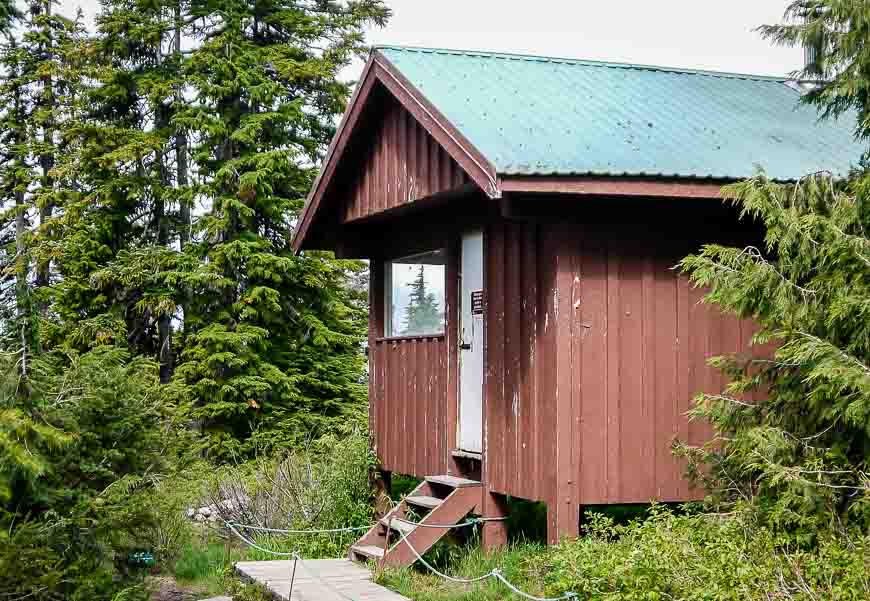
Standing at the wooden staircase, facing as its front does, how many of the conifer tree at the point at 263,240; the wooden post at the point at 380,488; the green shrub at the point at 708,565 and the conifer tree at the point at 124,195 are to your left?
1

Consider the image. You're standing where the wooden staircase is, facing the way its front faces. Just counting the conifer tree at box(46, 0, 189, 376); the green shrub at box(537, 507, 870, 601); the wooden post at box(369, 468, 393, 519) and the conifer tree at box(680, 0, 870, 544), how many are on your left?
2

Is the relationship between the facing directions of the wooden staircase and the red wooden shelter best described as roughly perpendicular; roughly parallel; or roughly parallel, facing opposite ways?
roughly parallel

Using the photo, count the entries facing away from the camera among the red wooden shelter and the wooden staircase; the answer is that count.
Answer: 0

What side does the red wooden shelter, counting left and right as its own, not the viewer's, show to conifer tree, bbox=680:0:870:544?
left

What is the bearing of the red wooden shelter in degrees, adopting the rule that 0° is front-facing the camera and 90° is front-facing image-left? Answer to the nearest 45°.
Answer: approximately 45°

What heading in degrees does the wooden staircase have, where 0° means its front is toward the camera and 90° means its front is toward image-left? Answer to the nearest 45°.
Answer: approximately 45°

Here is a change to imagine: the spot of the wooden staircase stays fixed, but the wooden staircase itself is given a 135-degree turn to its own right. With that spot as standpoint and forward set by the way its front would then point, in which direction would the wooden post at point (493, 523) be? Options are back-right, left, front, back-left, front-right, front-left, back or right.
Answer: right

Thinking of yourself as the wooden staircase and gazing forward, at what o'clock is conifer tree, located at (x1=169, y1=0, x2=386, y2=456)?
The conifer tree is roughly at 4 o'clock from the wooden staircase.

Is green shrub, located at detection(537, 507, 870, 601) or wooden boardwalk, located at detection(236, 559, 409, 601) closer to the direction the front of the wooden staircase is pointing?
the wooden boardwalk

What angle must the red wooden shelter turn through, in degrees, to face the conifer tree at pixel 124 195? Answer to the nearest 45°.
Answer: approximately 90° to its right
